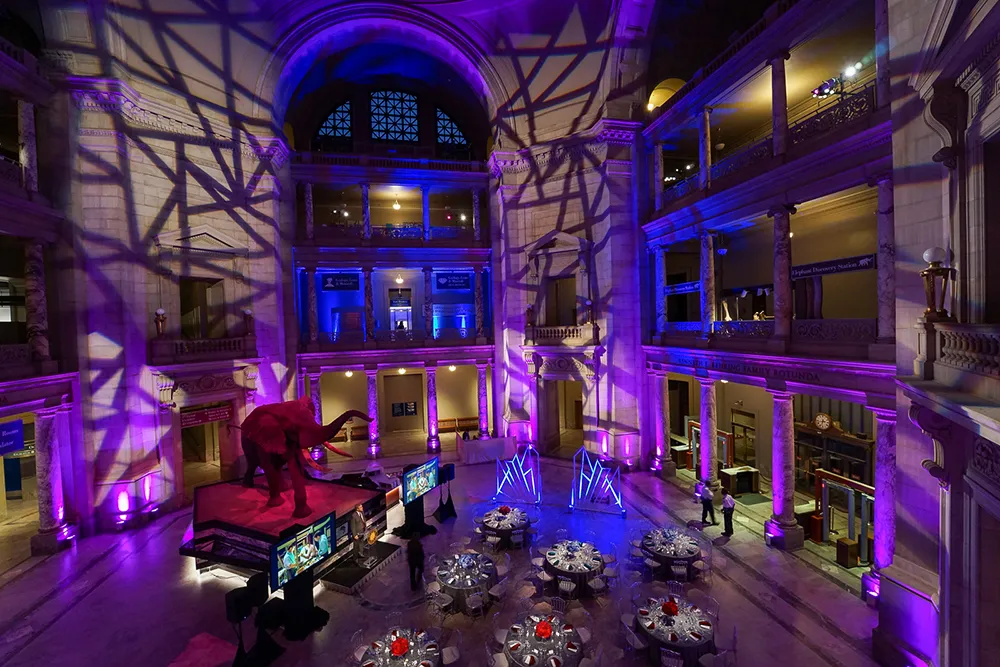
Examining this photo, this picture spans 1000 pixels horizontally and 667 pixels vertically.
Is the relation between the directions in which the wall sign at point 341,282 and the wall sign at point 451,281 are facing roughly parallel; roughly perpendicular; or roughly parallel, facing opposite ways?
roughly parallel

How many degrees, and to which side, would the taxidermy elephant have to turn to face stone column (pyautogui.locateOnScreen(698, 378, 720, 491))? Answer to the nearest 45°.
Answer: approximately 45° to its left

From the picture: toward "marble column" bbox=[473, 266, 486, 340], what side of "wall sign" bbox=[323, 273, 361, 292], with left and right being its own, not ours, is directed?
left

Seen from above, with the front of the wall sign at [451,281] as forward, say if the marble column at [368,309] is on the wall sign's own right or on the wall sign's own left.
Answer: on the wall sign's own right

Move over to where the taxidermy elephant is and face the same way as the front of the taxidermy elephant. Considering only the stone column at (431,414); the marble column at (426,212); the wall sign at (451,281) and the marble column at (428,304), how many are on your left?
4

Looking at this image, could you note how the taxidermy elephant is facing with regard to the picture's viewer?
facing the viewer and to the right of the viewer

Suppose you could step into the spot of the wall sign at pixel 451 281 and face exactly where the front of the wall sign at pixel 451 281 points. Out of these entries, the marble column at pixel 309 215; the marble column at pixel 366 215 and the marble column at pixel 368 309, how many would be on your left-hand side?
0

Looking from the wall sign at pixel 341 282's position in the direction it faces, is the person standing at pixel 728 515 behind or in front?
in front

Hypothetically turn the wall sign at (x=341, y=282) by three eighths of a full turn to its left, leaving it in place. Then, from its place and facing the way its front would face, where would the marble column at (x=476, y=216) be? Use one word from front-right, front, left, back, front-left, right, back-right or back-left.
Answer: front-right

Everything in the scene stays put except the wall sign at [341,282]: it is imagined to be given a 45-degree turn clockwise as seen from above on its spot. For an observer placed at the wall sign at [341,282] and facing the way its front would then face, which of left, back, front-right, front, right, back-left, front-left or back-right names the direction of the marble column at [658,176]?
left

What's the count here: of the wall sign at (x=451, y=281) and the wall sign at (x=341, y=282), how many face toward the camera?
2

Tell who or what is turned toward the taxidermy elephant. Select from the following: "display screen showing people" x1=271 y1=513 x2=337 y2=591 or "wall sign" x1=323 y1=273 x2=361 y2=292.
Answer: the wall sign

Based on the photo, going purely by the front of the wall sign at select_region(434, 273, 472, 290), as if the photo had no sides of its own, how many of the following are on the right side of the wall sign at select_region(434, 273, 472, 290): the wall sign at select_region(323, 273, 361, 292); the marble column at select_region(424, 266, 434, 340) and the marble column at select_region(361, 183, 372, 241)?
3

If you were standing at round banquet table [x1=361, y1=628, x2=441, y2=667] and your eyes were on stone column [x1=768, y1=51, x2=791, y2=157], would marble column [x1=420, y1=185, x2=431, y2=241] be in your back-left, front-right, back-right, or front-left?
front-left

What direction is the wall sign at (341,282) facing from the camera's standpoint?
toward the camera

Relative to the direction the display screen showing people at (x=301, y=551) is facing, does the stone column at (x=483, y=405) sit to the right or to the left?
on its left

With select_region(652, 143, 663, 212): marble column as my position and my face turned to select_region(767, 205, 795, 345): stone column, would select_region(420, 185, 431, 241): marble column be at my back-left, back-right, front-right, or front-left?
back-right

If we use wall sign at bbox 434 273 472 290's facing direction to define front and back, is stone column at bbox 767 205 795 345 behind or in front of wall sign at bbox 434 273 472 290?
in front

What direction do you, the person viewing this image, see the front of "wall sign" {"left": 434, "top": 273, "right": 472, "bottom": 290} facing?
facing the viewer

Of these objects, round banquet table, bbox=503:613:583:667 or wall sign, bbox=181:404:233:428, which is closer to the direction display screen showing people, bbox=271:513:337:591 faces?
the round banquet table
